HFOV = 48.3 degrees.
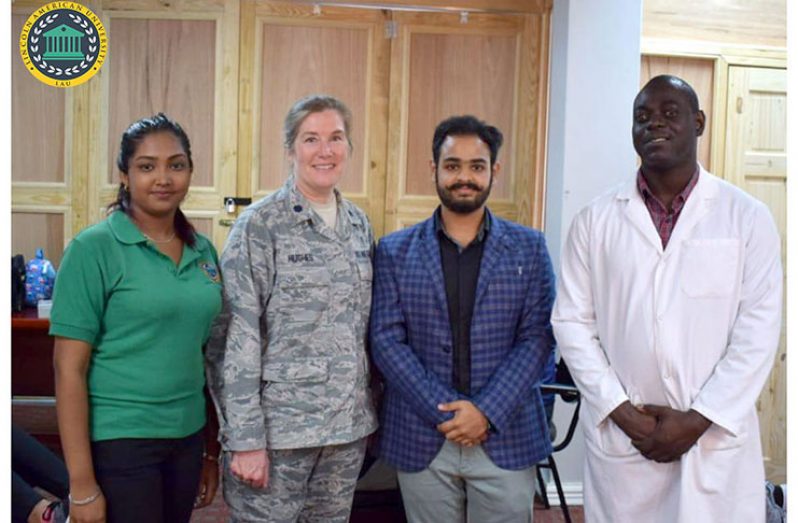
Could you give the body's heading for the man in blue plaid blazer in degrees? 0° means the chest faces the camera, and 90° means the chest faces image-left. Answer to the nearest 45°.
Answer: approximately 0°

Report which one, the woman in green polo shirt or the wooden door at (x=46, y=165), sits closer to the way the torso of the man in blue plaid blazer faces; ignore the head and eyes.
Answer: the woman in green polo shirt

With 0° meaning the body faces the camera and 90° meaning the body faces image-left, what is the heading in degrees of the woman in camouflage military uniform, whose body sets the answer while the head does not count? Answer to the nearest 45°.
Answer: approximately 315°

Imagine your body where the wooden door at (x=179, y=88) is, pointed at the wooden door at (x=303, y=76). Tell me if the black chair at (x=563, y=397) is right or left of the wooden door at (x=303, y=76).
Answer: right

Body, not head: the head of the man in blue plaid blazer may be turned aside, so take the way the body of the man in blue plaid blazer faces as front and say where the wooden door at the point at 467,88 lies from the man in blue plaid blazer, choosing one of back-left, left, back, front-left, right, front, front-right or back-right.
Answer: back

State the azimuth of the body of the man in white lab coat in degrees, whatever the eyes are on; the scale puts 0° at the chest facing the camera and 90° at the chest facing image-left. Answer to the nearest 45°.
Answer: approximately 0°
